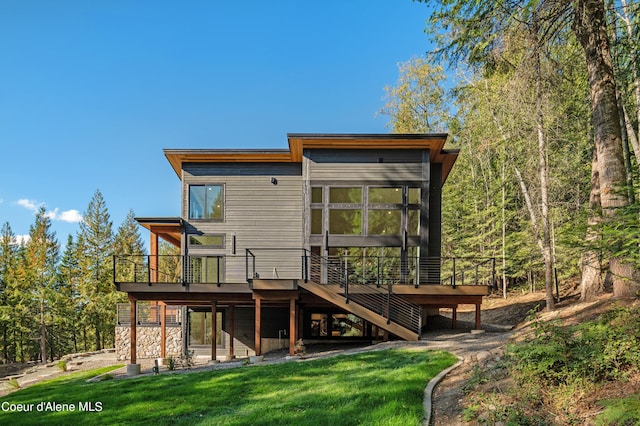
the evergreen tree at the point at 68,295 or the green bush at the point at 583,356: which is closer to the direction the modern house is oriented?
the green bush

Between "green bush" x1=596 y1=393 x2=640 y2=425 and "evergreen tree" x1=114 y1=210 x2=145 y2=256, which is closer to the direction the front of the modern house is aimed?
the green bush

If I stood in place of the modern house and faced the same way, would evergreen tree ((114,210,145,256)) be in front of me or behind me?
behind

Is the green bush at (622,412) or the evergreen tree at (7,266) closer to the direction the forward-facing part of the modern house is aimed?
the green bush

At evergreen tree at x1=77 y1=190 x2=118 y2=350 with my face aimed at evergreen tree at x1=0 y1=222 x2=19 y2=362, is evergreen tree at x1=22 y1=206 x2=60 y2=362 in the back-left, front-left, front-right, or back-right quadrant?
front-left

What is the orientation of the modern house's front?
toward the camera

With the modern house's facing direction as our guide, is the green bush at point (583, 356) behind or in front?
in front

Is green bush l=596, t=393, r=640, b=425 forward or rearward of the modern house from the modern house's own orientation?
forward

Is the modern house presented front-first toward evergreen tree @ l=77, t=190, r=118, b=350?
no
